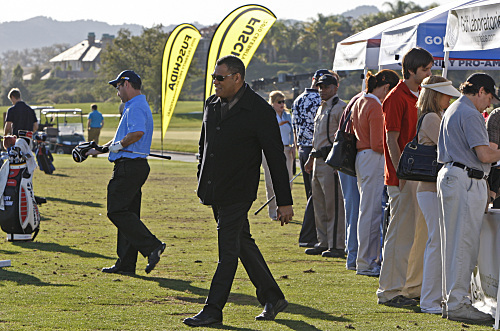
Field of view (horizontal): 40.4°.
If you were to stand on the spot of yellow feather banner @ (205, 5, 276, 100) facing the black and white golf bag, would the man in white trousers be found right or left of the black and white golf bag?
left

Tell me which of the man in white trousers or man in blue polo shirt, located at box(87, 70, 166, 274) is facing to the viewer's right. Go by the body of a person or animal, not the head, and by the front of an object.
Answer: the man in white trousers

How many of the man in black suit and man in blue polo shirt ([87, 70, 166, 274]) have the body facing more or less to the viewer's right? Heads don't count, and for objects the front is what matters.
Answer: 0

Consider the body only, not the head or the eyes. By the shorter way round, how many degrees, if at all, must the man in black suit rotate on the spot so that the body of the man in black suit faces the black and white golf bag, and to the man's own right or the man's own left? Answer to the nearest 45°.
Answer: approximately 90° to the man's own right

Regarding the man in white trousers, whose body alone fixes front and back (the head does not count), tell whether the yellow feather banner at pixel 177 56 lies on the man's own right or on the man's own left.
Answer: on the man's own left

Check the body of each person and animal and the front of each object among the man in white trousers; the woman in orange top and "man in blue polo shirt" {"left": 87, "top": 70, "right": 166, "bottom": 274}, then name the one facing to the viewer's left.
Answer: the man in blue polo shirt

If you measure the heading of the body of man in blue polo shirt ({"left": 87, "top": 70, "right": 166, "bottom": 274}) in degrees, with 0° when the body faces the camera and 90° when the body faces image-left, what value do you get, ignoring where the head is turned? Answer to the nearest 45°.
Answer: approximately 90°

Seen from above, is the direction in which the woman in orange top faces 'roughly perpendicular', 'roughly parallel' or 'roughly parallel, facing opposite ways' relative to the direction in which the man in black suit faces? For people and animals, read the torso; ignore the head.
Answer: roughly parallel, facing opposite ways

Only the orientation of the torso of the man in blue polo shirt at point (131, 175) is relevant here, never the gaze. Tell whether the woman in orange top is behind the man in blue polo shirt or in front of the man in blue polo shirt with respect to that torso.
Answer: behind

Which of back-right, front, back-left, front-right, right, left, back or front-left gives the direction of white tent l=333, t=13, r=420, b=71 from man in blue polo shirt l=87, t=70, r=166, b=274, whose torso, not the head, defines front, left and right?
back-right

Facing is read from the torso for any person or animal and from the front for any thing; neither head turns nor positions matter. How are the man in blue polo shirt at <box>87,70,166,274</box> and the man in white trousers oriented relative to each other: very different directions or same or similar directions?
very different directions

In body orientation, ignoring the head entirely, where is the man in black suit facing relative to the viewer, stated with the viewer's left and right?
facing the viewer and to the left of the viewer

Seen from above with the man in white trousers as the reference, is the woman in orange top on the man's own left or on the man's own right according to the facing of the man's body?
on the man's own left

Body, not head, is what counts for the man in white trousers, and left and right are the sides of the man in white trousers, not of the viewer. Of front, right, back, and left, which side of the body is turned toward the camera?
right

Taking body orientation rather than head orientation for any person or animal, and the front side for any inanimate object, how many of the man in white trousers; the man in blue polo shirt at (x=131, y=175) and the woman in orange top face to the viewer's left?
1

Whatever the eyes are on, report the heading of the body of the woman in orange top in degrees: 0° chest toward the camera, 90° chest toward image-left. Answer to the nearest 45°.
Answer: approximately 225°

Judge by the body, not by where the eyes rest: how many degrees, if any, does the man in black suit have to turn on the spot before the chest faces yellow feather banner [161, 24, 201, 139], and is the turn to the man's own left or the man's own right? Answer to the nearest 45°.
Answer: approximately 135° to the man's own right

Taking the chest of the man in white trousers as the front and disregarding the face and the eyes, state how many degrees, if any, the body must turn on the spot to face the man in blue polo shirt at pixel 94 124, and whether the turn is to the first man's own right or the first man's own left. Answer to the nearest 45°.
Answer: approximately 135° to the first man's own left
